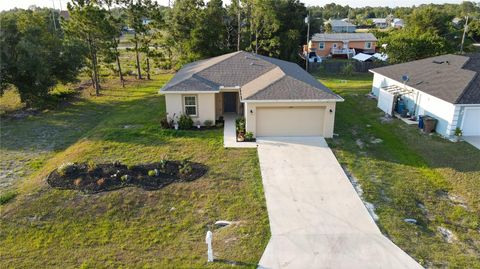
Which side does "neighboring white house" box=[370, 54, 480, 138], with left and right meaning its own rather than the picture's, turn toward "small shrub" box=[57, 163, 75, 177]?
right

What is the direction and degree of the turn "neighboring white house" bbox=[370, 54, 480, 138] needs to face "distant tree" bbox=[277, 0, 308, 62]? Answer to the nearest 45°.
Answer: approximately 180°

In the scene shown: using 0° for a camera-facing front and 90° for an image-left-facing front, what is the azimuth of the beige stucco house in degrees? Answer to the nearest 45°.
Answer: approximately 0°

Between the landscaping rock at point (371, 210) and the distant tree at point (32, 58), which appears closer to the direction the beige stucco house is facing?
the landscaping rock

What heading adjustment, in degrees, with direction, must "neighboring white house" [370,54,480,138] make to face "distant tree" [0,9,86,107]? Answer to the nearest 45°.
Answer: approximately 135° to its right

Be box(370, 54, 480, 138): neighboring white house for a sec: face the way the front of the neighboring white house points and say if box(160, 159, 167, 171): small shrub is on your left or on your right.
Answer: on your right

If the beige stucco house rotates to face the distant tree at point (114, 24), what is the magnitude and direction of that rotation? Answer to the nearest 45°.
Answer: approximately 135° to its right

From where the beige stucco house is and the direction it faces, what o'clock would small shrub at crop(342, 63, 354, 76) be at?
The small shrub is roughly at 7 o'clock from the beige stucco house.

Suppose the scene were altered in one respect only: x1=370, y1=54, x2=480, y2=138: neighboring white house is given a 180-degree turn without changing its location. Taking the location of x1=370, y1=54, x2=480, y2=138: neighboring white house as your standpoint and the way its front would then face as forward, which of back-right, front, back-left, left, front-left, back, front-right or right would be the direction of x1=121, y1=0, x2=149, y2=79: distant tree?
front-left

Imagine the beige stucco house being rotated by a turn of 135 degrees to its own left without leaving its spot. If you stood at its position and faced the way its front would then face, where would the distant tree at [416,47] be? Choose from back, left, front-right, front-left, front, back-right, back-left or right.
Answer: front

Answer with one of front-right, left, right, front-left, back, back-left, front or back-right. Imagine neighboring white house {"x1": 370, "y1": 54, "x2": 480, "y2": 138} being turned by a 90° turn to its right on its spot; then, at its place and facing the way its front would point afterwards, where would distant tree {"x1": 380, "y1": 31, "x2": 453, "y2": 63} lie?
back-right

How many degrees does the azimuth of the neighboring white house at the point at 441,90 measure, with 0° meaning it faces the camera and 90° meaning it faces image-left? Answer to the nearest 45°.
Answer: approximately 315°

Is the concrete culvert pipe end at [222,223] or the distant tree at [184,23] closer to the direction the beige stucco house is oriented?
the concrete culvert pipe end

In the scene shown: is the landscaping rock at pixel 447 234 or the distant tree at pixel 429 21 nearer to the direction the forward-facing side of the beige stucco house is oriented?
the landscaping rock
